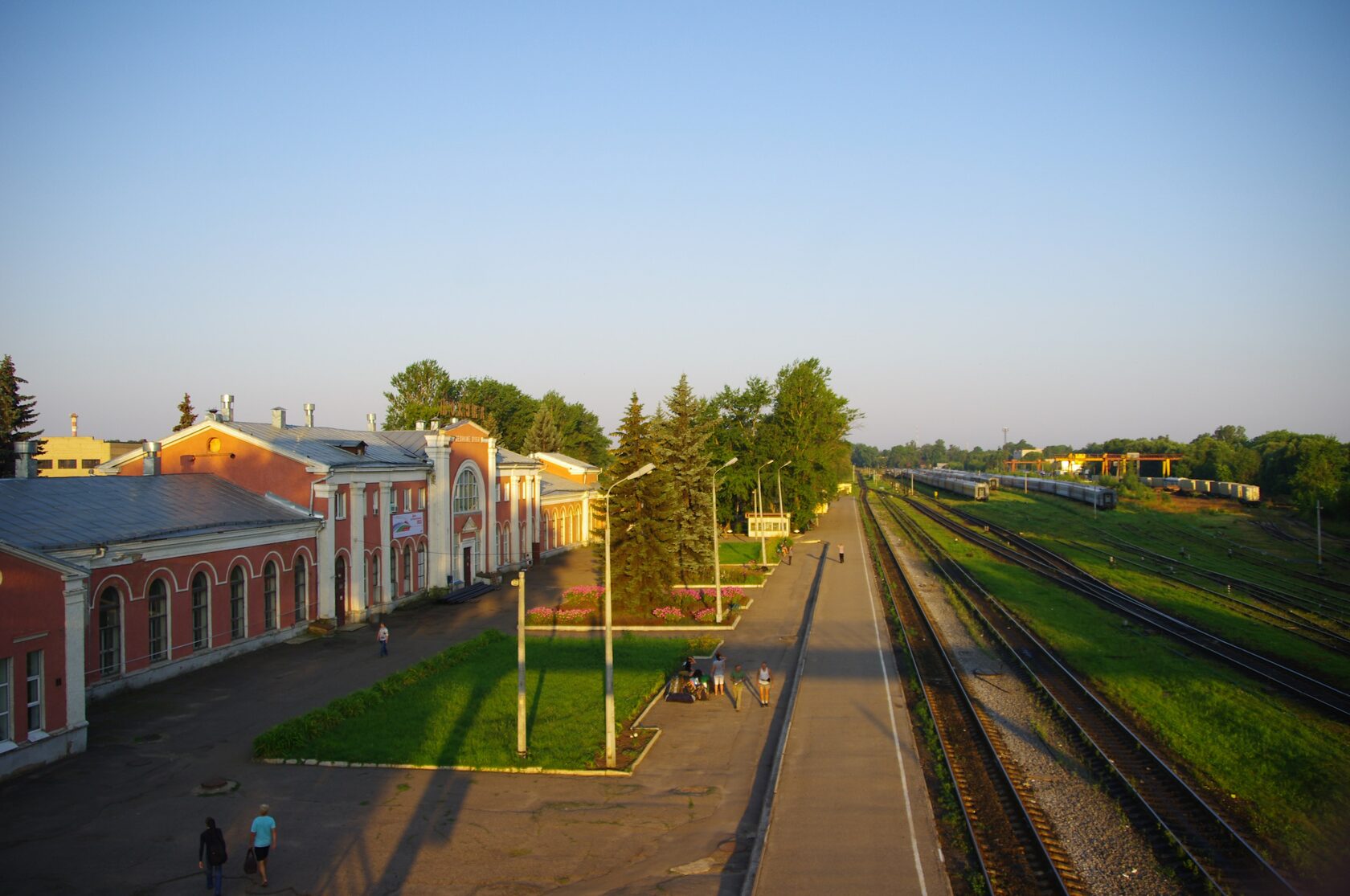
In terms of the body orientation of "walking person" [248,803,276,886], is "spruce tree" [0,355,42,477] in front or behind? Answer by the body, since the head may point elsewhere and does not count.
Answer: in front

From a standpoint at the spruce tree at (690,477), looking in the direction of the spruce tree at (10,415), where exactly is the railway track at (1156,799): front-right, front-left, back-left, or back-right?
back-left

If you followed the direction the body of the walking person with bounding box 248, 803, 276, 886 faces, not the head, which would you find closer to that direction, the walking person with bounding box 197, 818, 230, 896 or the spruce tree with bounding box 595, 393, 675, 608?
the spruce tree

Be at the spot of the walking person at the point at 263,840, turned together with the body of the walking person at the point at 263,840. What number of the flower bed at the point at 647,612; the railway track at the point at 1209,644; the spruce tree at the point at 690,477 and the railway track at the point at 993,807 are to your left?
0

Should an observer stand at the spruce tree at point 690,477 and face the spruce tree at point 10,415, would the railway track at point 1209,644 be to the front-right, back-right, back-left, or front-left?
back-left

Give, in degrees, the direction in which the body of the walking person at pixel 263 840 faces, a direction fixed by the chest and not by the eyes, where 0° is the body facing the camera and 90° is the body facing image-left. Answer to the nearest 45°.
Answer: approximately 180°

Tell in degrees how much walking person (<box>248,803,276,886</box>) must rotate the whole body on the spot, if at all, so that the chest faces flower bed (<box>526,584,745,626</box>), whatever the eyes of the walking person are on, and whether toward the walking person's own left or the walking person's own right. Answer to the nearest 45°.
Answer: approximately 45° to the walking person's own right

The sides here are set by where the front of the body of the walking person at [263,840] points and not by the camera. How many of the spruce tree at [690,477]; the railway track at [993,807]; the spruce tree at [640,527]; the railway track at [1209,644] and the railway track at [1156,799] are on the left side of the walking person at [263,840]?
0

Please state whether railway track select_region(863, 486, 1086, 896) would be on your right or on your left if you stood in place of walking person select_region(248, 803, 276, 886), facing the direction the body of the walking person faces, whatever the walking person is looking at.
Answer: on your right

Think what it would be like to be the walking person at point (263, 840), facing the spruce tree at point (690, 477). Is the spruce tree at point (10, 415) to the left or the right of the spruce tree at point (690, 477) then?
left

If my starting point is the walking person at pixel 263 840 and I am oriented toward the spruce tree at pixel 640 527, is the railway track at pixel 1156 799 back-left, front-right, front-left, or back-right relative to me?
front-right

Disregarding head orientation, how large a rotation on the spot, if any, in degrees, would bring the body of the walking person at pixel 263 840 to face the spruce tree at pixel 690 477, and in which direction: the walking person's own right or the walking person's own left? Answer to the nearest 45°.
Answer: approximately 45° to the walking person's own right

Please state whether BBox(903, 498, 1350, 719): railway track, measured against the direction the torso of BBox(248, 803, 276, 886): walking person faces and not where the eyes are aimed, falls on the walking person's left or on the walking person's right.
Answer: on the walking person's right

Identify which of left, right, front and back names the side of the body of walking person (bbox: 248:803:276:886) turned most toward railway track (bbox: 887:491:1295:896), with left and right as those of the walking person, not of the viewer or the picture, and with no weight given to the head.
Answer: right

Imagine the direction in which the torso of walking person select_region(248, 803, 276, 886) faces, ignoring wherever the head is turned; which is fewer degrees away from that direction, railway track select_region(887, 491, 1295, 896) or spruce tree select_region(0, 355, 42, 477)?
the spruce tree

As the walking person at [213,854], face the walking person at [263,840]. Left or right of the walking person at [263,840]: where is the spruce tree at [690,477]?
left
